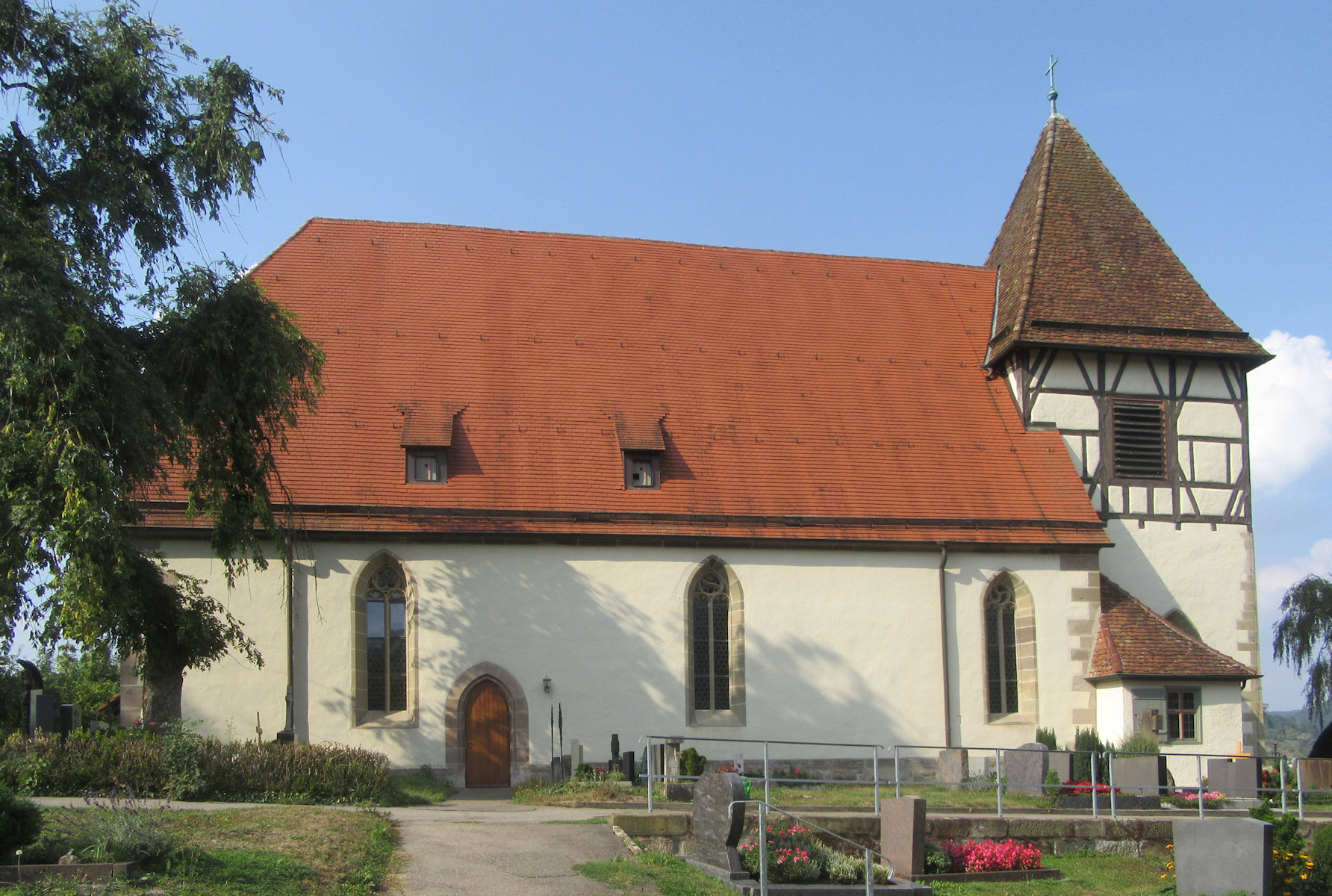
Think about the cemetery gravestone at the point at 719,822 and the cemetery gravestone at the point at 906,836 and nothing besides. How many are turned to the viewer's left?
0

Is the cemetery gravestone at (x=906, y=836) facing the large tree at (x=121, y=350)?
no

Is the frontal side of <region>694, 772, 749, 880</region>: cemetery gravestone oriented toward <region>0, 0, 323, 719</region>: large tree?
no

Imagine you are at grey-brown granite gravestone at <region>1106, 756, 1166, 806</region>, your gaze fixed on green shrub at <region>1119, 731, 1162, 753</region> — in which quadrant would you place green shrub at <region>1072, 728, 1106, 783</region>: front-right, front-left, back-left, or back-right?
front-left

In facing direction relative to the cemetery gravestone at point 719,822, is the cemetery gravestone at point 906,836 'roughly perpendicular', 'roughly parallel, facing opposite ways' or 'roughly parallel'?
roughly parallel

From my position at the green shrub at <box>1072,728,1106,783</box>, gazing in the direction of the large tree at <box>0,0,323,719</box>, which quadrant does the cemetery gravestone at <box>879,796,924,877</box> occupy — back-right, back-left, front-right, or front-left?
front-left
